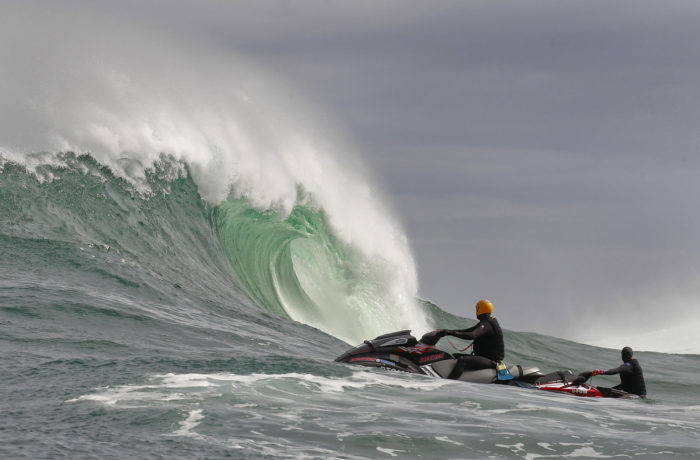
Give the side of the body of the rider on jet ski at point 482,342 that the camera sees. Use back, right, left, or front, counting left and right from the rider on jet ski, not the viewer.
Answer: left

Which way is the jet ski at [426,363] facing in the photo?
to the viewer's left
